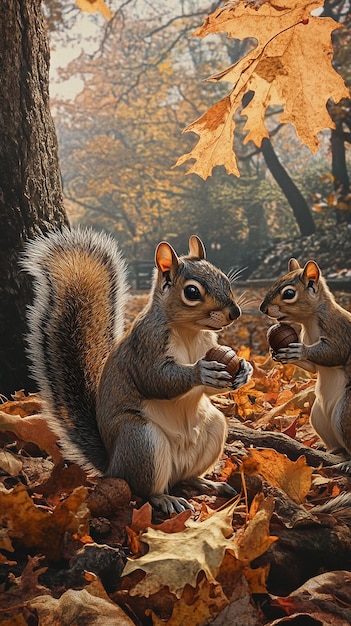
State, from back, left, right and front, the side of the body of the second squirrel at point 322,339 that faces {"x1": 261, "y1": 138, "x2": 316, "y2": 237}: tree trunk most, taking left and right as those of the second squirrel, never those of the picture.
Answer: right

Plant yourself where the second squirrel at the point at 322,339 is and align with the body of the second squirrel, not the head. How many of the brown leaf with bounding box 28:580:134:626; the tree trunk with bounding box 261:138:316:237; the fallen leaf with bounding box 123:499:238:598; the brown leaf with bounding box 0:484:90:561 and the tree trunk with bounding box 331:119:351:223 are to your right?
2

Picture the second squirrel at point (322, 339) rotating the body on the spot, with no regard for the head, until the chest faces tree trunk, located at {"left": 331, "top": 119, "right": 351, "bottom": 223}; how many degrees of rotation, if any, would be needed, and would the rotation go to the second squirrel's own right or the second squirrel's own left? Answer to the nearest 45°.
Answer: approximately 90° to the second squirrel's own right

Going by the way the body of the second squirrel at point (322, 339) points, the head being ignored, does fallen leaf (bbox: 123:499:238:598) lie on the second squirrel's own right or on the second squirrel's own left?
on the second squirrel's own left

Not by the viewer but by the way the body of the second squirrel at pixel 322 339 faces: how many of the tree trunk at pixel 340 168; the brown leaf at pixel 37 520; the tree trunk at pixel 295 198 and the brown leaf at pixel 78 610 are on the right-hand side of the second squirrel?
2

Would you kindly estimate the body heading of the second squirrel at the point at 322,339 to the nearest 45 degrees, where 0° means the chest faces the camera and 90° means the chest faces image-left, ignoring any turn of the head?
approximately 90°

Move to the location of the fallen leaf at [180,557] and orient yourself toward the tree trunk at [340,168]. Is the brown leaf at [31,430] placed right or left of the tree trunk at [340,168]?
left

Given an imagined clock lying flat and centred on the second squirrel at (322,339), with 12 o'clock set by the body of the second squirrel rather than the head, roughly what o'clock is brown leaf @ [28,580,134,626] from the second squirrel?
The brown leaf is roughly at 10 o'clock from the second squirrel.

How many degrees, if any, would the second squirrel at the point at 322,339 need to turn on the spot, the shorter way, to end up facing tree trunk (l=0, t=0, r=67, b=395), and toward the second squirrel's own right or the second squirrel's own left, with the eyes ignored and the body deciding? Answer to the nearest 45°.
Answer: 0° — it already faces it
